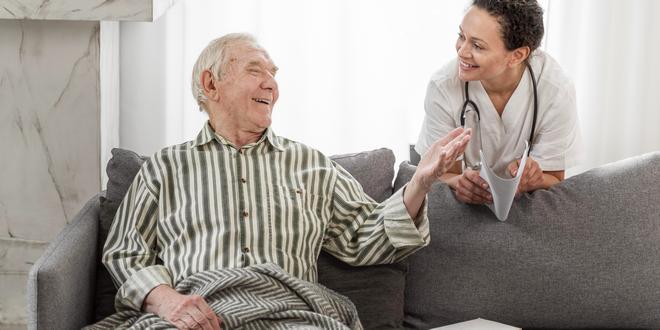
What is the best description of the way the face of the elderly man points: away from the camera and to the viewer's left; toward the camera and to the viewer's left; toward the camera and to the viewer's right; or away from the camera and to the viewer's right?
toward the camera and to the viewer's right

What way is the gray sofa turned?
toward the camera

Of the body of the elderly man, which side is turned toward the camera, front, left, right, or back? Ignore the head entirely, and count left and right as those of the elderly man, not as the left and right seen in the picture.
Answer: front

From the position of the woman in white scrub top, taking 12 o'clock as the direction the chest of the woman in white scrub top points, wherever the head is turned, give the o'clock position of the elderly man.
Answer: The elderly man is roughly at 2 o'clock from the woman in white scrub top.

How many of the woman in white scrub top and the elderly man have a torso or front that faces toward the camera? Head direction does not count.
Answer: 2

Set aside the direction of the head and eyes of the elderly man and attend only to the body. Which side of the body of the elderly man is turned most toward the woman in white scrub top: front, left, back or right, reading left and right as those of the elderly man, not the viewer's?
left

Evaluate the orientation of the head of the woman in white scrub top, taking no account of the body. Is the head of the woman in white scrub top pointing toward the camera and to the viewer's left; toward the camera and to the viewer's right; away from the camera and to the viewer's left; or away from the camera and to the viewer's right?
toward the camera and to the viewer's left

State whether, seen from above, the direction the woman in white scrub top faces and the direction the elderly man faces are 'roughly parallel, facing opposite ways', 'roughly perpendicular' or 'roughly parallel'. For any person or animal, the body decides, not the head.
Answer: roughly parallel
